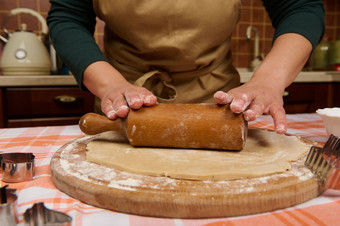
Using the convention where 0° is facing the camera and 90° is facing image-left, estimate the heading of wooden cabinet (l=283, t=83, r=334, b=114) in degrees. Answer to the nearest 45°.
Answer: approximately 0°

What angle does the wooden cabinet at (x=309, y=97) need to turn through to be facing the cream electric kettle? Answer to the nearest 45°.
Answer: approximately 45° to its right

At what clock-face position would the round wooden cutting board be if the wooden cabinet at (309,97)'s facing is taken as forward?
The round wooden cutting board is roughly at 12 o'clock from the wooden cabinet.

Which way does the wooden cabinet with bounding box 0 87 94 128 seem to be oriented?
toward the camera

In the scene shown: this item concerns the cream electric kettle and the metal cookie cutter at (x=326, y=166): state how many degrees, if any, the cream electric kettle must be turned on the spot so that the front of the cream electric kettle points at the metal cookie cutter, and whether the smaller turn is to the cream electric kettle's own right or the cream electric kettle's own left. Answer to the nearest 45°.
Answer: approximately 90° to the cream electric kettle's own left

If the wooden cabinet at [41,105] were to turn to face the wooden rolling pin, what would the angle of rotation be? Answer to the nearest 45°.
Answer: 0° — it already faces it

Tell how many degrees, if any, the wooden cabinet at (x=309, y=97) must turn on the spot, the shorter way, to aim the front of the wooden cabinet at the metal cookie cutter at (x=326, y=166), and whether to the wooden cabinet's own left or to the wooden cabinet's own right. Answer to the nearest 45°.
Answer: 0° — it already faces it

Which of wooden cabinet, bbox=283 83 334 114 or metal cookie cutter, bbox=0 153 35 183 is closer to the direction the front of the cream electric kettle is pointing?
the metal cookie cutter
